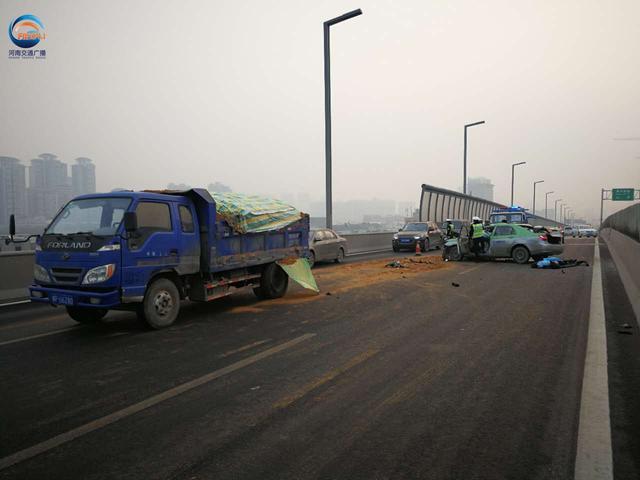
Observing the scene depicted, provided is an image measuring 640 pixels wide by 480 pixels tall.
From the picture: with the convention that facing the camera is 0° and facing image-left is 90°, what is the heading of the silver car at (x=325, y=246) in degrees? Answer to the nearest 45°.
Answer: approximately 45°

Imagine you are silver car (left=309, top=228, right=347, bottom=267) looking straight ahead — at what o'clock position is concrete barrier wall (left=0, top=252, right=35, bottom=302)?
The concrete barrier wall is roughly at 12 o'clock from the silver car.

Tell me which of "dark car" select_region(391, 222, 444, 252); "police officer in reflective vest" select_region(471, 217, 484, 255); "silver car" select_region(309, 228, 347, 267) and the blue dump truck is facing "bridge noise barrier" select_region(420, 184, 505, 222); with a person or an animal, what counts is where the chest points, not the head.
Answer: the police officer in reflective vest

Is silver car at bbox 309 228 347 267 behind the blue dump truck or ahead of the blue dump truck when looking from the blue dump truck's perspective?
behind

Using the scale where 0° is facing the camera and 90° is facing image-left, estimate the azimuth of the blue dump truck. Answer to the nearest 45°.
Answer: approximately 45°

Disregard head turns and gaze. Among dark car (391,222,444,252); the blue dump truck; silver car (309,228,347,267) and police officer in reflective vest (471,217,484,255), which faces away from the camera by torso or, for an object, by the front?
the police officer in reflective vest

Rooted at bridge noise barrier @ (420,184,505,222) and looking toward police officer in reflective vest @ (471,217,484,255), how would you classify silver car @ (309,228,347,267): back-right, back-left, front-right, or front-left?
front-right

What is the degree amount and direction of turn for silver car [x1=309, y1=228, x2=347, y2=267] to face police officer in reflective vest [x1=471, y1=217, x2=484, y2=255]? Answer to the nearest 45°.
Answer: approximately 135° to its left

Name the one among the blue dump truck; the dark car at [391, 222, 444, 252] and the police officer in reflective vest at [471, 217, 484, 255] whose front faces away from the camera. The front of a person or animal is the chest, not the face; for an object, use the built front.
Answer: the police officer in reflective vest

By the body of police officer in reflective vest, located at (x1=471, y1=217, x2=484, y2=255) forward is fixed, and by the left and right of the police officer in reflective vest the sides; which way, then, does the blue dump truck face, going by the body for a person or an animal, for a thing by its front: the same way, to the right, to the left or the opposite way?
the opposite way

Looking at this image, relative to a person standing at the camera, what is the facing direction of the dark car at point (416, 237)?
facing the viewer and to the left of the viewer

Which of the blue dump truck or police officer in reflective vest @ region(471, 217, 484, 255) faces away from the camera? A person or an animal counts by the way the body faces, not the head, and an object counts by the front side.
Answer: the police officer in reflective vest

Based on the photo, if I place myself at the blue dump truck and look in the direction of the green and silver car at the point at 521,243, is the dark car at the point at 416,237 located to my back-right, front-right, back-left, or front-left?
front-left

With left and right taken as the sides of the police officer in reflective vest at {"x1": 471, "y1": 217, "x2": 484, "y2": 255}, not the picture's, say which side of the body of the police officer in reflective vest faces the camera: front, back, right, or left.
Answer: back

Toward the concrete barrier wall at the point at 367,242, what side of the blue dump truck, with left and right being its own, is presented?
back
